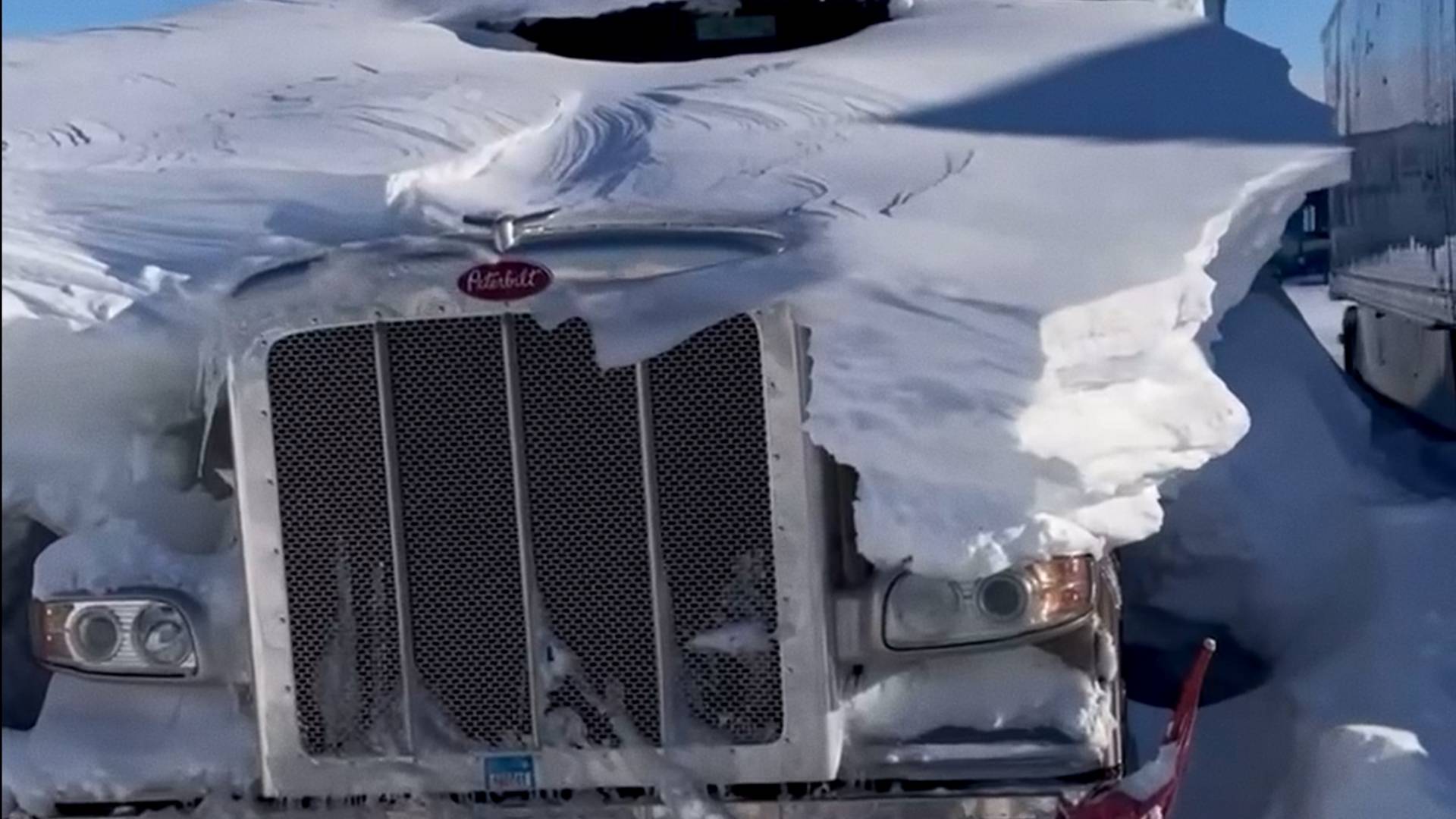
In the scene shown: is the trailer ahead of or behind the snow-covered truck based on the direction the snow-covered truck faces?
behind

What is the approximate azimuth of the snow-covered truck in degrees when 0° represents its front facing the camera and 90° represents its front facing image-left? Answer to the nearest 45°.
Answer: approximately 0°
